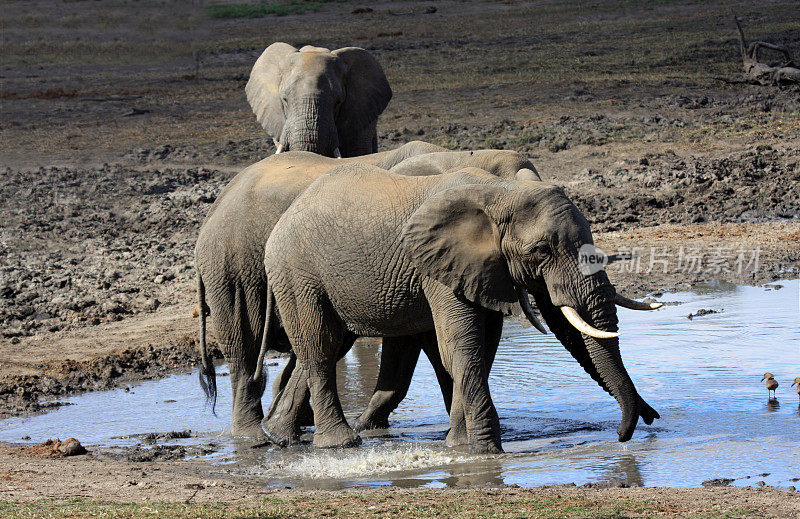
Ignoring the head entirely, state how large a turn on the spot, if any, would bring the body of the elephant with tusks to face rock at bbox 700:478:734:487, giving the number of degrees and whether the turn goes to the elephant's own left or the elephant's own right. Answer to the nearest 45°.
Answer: approximately 45° to the elephant's own right

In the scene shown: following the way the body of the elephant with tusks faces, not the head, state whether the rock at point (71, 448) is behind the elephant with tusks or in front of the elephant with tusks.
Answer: behind

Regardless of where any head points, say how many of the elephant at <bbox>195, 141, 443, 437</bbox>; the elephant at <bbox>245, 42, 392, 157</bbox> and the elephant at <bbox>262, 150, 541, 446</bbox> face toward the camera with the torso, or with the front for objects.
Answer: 1

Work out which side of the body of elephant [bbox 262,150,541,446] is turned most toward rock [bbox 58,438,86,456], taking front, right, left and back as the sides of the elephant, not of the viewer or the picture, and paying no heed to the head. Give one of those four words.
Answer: back

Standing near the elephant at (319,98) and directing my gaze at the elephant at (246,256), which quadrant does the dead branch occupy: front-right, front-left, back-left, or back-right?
back-left

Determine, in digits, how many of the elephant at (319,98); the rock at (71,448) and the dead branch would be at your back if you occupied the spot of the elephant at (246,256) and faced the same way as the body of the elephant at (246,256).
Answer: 1

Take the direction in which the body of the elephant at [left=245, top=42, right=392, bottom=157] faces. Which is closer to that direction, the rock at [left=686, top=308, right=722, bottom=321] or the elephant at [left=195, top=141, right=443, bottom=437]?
the elephant

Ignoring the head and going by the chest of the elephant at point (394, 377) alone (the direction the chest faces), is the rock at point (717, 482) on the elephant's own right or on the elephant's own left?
on the elephant's own right

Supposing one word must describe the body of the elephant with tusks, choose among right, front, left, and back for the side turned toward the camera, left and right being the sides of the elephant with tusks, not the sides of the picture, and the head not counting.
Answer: right

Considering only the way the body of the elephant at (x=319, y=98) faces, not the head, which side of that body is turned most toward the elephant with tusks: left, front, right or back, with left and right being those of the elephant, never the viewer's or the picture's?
front

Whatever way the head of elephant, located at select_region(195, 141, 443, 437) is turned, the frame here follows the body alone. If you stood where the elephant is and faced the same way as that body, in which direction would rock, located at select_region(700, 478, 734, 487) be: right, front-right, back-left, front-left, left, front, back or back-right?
right
